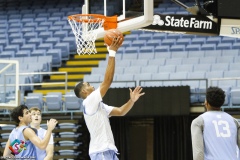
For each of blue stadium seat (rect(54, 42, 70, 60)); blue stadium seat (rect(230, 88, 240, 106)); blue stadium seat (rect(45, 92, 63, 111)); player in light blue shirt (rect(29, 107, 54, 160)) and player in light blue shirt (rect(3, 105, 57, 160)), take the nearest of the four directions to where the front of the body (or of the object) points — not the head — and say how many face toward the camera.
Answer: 4

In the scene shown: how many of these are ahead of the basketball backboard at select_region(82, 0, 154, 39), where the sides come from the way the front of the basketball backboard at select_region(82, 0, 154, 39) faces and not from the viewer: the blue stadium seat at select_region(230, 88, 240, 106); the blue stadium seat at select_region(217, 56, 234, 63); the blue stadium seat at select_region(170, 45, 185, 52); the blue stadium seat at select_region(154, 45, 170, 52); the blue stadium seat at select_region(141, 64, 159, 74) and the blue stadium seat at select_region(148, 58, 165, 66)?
0

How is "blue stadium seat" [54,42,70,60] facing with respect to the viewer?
toward the camera

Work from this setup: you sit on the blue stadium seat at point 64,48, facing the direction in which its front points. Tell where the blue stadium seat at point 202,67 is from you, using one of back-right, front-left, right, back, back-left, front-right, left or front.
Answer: front-left

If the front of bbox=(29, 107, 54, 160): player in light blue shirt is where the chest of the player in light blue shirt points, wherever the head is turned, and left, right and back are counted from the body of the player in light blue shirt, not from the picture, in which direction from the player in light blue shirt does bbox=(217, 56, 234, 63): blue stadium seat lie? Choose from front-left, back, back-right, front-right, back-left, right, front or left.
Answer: back-left

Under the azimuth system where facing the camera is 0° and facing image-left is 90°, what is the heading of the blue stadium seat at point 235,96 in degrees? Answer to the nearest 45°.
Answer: approximately 0°

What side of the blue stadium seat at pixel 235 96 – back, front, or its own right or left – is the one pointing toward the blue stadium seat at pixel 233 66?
back

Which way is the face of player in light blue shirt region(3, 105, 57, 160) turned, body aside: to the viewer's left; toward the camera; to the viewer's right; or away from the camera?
to the viewer's right

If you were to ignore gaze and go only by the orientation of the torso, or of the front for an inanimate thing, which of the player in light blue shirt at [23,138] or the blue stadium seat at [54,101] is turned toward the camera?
the blue stadium seat

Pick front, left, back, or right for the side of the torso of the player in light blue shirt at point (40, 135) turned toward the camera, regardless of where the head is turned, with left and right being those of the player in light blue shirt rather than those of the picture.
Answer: front

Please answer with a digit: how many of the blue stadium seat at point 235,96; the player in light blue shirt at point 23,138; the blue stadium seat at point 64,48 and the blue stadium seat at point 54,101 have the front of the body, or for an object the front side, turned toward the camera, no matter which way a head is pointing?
3

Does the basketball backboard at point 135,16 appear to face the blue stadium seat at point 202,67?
no
